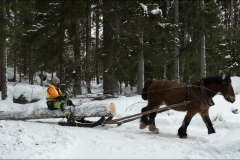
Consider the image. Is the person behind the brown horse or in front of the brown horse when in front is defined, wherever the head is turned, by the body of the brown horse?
behind

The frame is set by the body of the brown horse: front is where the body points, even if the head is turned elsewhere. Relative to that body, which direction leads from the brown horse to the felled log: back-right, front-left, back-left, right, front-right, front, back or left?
back

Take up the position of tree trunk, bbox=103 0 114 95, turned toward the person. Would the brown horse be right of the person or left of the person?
left

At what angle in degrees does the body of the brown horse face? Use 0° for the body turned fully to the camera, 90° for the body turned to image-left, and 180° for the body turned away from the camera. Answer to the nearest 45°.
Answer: approximately 270°

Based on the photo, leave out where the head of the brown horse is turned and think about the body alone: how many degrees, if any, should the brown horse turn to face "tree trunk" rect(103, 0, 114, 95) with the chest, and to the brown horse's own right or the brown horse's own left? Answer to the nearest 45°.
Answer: approximately 135° to the brown horse's own left
